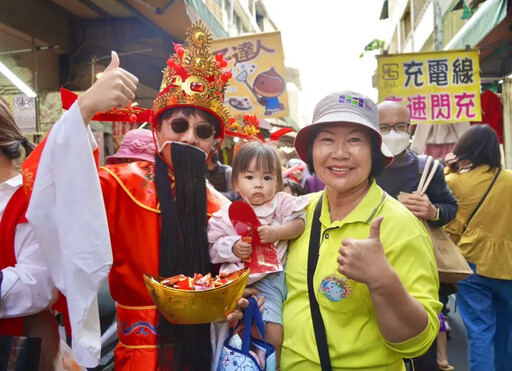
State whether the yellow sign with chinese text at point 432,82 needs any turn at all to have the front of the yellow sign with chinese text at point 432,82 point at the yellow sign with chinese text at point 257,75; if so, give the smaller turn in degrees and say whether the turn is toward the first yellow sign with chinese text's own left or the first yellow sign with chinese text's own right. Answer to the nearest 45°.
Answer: approximately 45° to the first yellow sign with chinese text's own right

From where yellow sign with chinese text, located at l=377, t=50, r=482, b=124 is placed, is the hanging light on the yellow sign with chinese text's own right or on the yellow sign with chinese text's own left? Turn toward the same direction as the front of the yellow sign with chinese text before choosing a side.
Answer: on the yellow sign with chinese text's own right

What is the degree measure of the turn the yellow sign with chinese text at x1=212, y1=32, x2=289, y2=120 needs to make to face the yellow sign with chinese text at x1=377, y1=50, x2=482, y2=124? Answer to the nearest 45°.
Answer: approximately 90° to its left

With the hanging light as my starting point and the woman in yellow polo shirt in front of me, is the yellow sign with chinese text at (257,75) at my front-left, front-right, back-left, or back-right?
front-left

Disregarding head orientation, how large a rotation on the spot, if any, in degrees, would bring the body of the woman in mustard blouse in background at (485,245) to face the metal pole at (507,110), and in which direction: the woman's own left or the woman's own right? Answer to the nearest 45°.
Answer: approximately 45° to the woman's own right

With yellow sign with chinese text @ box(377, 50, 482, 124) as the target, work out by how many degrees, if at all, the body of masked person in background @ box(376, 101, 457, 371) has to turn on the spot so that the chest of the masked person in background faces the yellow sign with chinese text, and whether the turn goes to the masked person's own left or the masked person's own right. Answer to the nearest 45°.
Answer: approximately 180°

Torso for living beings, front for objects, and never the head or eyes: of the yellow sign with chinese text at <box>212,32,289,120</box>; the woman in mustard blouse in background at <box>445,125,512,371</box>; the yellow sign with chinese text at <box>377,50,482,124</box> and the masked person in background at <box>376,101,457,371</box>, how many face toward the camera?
3

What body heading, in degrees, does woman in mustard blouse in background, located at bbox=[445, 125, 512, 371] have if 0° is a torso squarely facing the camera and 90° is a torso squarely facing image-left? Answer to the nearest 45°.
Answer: approximately 135°

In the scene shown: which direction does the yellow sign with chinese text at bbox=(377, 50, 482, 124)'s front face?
toward the camera

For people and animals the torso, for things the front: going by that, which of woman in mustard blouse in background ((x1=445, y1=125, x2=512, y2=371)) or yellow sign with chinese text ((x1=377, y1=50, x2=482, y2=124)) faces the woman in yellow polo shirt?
the yellow sign with chinese text

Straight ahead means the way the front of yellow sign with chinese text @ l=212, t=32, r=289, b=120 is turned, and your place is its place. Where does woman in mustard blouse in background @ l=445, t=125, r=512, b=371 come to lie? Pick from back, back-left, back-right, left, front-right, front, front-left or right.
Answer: front-left

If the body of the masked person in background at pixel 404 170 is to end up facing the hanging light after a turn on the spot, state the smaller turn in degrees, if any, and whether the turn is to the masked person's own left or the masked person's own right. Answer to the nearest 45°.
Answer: approximately 90° to the masked person's own right
